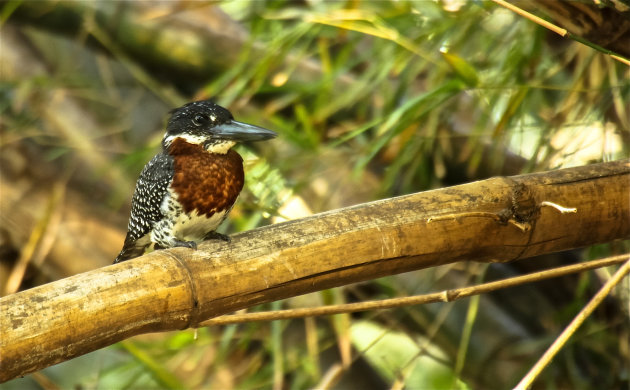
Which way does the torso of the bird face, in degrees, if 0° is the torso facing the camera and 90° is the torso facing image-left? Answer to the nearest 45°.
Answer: approximately 315°
